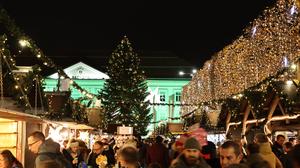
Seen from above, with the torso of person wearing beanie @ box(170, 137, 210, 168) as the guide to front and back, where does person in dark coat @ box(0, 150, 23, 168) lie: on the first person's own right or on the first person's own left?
on the first person's own right
